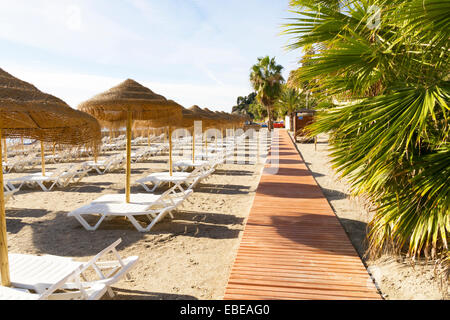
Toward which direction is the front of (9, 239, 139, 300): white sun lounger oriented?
to the viewer's left

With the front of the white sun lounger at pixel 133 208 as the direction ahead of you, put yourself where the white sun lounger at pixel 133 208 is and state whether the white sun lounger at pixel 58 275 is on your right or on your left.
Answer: on your left

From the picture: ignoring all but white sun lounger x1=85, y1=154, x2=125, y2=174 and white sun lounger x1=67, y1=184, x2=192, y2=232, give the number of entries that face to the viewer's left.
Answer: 2

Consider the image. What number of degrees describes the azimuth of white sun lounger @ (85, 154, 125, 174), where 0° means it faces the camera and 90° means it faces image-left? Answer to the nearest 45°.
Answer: approximately 90°

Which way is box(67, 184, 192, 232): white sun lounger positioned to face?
to the viewer's left

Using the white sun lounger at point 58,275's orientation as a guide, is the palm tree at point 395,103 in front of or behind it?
behind
